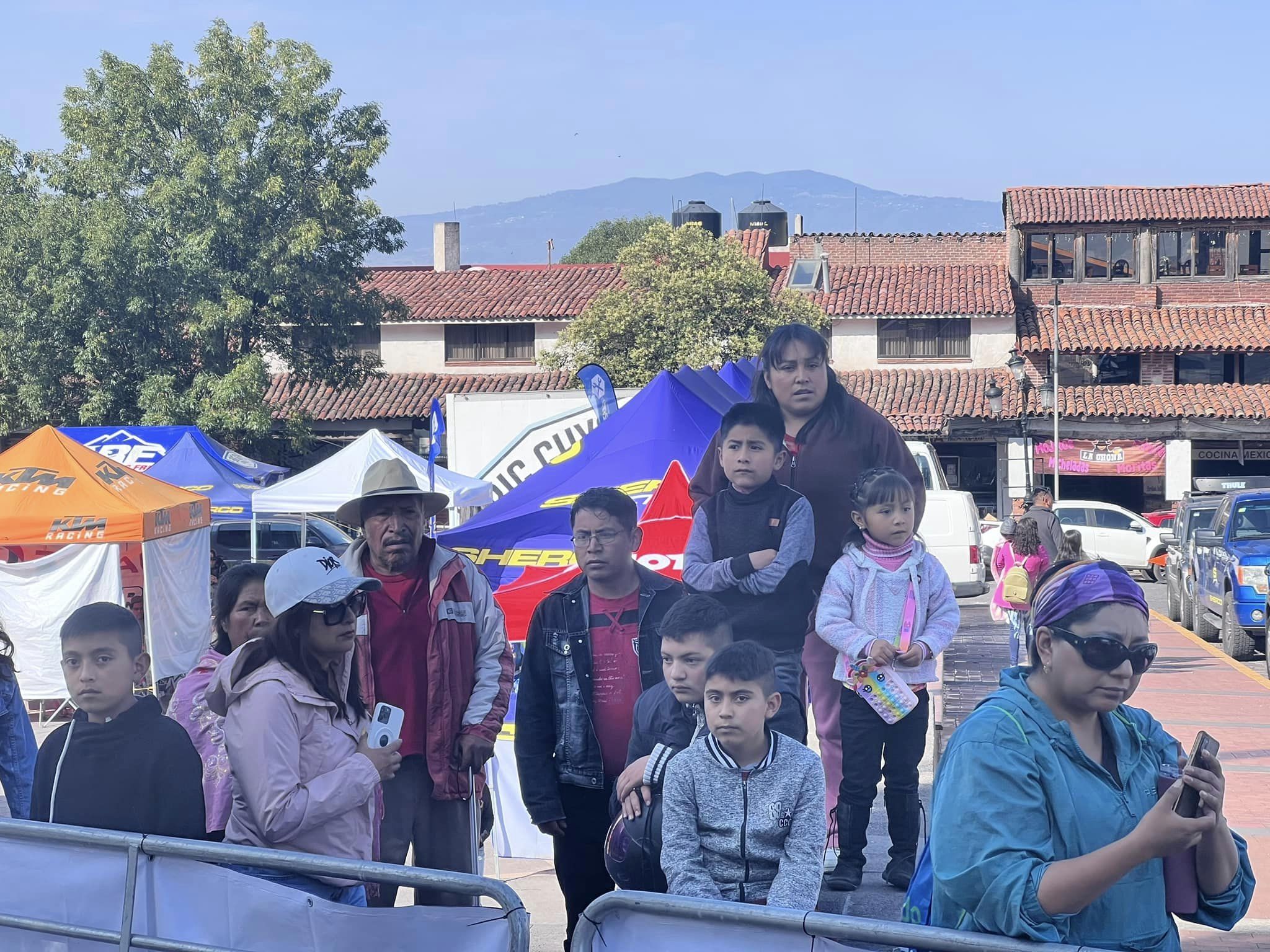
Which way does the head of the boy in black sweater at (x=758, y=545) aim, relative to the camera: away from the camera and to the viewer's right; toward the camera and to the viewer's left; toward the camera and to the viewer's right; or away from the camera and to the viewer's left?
toward the camera and to the viewer's left

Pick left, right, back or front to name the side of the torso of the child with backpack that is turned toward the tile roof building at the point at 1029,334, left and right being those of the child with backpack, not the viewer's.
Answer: front

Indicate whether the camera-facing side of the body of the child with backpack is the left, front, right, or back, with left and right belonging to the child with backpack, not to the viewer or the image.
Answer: back

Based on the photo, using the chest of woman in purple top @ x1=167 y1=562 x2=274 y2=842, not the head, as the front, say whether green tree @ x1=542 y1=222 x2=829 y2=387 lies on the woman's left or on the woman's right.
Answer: on the woman's left

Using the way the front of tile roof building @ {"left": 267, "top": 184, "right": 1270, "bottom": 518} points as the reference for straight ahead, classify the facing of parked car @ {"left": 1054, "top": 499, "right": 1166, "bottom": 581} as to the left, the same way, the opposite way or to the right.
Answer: to the left

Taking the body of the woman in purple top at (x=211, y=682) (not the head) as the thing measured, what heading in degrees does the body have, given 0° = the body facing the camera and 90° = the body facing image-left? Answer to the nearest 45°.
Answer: approximately 315°

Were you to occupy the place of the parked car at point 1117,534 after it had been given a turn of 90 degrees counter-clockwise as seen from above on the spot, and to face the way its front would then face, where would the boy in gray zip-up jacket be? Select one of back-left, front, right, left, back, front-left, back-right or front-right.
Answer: back

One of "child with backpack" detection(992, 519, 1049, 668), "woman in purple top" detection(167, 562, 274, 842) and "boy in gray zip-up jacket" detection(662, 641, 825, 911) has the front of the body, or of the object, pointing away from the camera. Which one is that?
the child with backpack

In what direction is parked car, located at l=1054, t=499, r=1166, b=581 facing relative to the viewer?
to the viewer's right

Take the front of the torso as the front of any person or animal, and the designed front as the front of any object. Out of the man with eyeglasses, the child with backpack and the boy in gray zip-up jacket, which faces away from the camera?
the child with backpack

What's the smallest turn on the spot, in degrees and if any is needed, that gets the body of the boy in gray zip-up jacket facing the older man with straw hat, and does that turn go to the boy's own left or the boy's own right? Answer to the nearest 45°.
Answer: approximately 135° to the boy's own right
